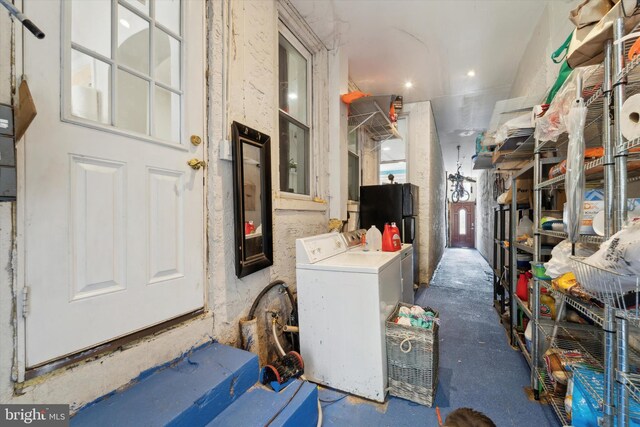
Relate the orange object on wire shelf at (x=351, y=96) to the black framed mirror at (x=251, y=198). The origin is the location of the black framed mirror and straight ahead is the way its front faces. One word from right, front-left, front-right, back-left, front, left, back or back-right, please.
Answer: left

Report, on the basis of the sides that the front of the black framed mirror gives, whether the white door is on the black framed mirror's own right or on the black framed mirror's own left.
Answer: on the black framed mirror's own right

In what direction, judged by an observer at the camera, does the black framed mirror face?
facing the viewer and to the right of the viewer

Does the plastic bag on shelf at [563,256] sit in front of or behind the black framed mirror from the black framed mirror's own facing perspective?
in front

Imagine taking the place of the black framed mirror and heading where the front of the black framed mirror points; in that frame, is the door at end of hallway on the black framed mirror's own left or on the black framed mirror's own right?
on the black framed mirror's own left

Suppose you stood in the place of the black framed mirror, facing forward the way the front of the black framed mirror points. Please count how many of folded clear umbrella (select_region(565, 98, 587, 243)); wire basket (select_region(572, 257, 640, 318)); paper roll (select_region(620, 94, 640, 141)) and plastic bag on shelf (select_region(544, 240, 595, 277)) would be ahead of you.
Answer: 4

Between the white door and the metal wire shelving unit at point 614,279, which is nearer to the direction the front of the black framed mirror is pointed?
the metal wire shelving unit

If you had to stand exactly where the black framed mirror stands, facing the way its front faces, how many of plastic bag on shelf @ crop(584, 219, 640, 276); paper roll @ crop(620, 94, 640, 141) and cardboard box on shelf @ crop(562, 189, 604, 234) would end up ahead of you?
3

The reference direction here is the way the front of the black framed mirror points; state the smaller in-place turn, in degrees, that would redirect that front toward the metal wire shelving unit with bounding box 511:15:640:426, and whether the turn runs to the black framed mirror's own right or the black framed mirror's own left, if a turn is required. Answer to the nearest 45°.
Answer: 0° — it already faces it

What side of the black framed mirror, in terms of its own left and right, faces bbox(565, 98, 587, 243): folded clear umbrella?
front

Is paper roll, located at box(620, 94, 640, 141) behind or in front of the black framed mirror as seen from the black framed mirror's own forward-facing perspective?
in front

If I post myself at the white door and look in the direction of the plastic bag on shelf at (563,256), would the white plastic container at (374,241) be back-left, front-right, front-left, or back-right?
front-left

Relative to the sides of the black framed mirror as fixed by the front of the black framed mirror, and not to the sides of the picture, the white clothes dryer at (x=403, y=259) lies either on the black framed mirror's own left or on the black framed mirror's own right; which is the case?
on the black framed mirror's own left

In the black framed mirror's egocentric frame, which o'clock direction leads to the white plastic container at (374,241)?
The white plastic container is roughly at 10 o'clock from the black framed mirror.

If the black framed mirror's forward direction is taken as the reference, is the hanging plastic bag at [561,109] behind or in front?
in front
